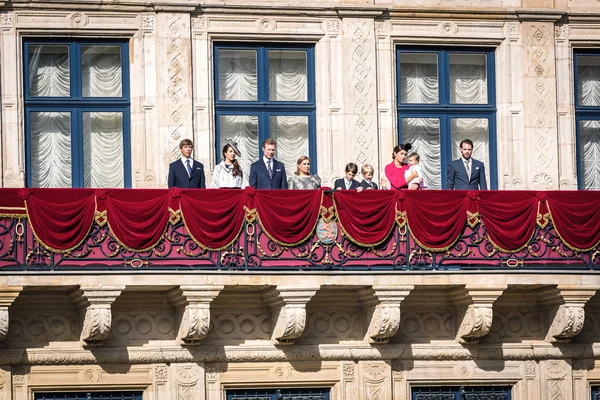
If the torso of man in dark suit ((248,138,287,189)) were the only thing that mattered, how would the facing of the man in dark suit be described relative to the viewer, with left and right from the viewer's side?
facing the viewer

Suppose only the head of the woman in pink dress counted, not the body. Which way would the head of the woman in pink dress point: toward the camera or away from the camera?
toward the camera

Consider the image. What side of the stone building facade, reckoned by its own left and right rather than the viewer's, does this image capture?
front

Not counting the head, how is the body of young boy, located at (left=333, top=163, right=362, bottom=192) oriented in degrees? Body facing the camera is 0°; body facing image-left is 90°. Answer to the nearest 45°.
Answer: approximately 0°

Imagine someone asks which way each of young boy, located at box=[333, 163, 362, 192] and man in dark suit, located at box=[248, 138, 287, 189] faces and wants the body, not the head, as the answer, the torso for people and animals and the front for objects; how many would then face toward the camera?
2

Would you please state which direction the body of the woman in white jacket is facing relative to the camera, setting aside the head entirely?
toward the camera

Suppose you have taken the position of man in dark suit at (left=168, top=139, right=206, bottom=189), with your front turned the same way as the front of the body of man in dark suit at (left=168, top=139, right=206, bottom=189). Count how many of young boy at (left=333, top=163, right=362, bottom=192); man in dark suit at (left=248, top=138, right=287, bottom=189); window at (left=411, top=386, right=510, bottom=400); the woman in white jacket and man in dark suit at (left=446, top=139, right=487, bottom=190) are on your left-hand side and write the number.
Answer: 5

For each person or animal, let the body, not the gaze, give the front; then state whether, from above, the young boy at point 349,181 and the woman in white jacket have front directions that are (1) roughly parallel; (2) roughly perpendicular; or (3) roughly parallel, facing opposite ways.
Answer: roughly parallel

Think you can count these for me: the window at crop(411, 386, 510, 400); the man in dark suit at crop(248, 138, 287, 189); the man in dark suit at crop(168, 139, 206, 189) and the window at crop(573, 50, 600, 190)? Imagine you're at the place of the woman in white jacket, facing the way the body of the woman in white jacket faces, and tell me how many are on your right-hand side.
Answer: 1

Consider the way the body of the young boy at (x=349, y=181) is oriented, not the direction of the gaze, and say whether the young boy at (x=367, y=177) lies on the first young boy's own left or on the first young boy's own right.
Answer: on the first young boy's own left

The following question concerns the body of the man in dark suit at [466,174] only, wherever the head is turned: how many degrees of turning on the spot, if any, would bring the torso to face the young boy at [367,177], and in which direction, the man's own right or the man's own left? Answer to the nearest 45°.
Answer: approximately 45° to the man's own right
